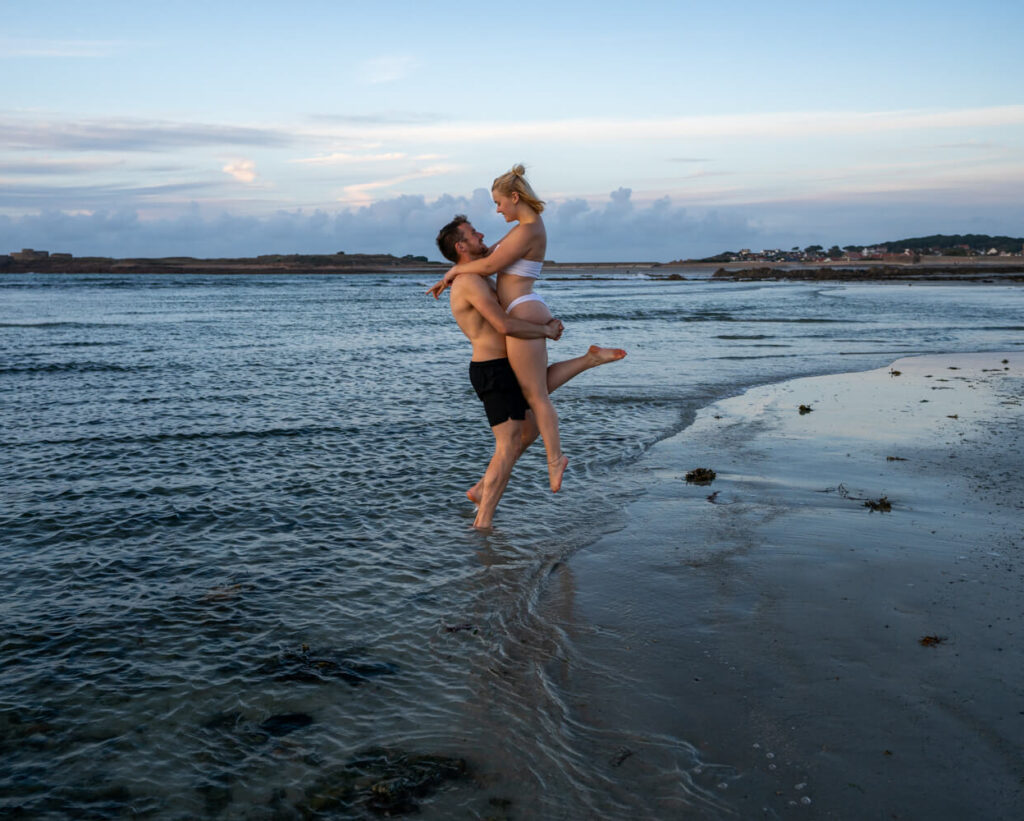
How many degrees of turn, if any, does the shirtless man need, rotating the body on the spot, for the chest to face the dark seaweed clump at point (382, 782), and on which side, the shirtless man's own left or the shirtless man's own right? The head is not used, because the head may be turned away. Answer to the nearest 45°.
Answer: approximately 90° to the shirtless man's own right

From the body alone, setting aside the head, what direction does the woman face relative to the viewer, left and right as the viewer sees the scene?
facing to the left of the viewer

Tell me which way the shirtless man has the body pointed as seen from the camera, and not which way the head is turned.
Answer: to the viewer's right

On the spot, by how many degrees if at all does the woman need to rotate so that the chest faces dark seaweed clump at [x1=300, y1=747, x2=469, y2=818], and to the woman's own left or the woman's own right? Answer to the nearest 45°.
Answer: approximately 90° to the woman's own left

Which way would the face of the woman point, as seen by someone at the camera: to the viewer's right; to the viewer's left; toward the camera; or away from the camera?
to the viewer's left

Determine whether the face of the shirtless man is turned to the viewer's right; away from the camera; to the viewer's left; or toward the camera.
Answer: to the viewer's right

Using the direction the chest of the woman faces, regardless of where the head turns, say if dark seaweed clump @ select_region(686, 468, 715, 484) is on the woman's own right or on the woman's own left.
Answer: on the woman's own right

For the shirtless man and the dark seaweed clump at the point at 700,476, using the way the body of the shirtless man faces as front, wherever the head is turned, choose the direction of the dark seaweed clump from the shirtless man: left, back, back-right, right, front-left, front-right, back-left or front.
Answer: front-left
